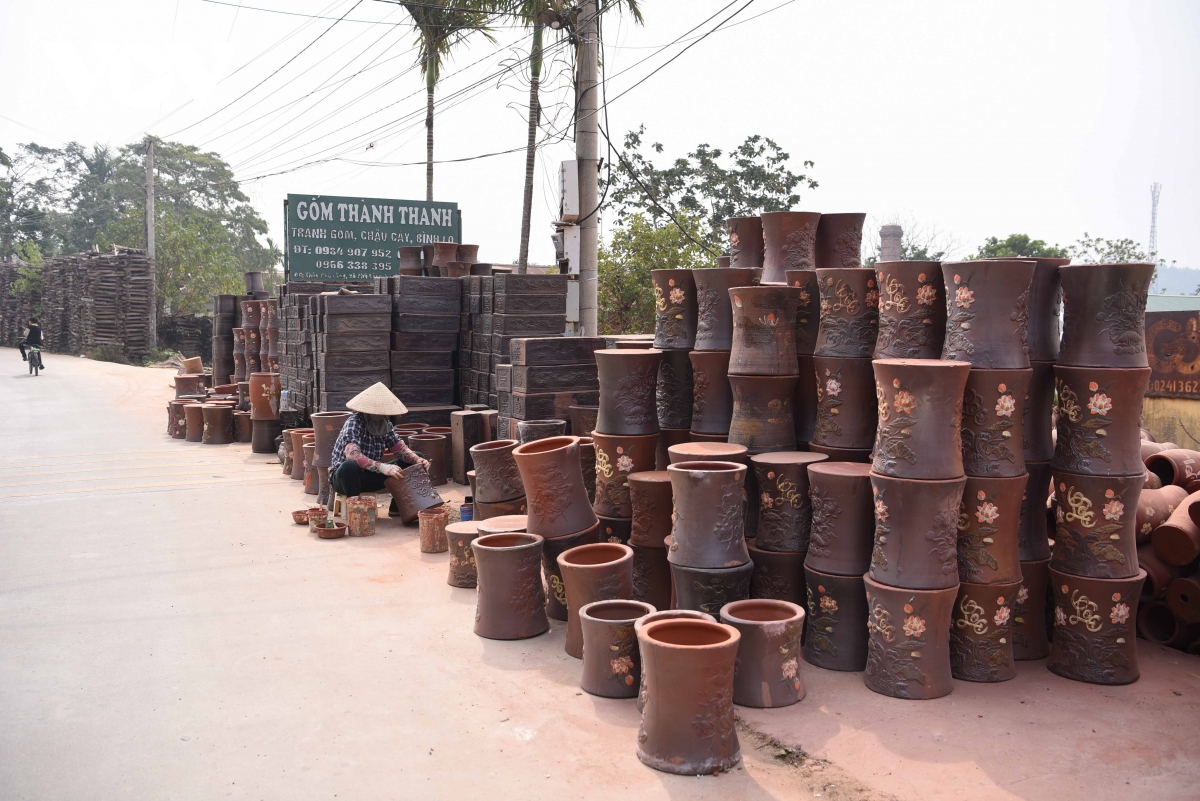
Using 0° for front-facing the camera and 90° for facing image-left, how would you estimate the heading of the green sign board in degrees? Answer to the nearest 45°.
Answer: approximately 0°

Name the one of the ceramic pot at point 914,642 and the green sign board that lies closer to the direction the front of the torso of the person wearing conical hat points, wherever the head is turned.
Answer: the ceramic pot

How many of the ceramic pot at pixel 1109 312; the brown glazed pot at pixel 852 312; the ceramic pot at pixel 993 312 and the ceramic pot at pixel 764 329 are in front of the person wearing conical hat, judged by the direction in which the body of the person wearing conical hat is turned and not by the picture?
4

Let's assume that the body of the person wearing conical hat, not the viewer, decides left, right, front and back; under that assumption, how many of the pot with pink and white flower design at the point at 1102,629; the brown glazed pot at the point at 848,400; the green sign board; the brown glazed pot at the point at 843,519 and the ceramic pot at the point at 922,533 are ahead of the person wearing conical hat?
4

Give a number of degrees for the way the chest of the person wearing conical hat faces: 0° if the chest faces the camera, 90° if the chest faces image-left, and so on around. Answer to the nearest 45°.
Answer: approximately 315°

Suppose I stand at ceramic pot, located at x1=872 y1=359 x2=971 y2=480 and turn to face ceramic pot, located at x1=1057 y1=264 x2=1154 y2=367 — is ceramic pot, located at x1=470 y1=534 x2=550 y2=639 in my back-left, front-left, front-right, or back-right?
back-left

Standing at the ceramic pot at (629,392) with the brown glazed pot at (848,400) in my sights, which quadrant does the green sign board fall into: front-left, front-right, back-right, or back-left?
back-left

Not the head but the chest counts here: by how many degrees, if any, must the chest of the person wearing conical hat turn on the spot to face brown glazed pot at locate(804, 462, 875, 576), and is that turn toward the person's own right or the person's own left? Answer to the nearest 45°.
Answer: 0° — they already face it

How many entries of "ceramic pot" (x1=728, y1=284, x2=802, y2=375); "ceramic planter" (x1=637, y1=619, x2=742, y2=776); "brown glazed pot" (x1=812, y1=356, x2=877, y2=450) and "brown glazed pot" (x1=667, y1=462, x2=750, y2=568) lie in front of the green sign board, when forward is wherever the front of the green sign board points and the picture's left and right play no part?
4
